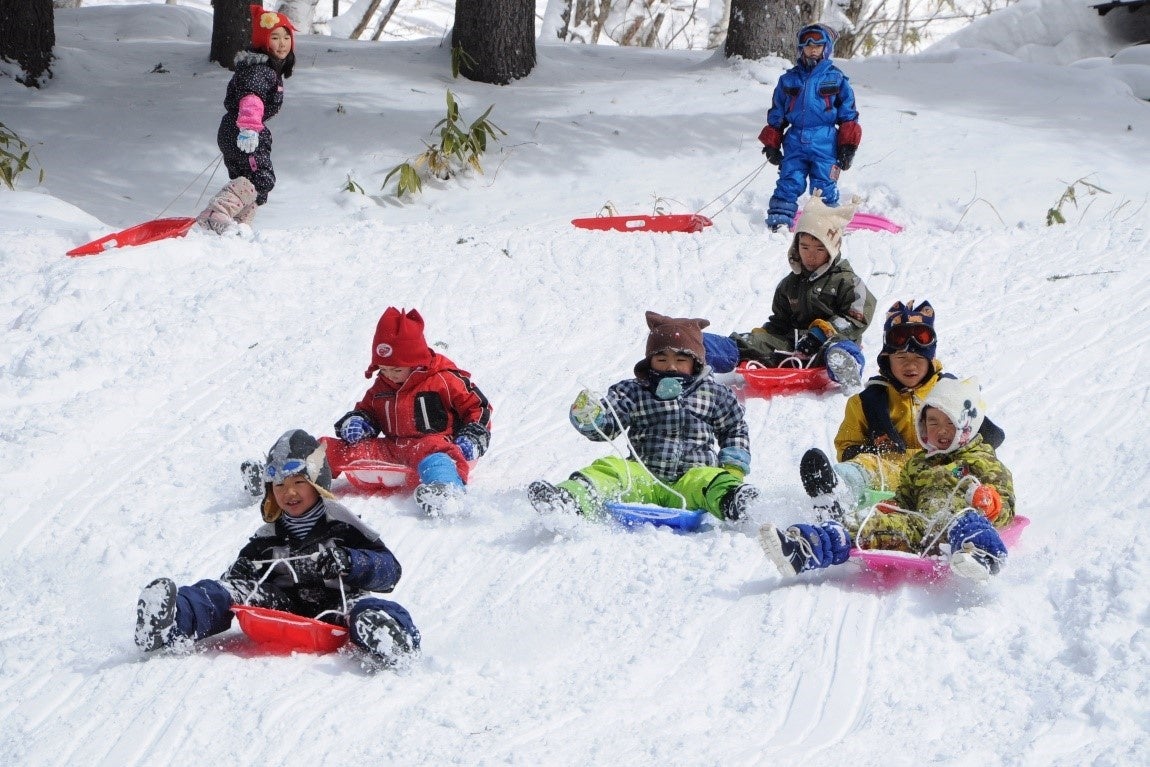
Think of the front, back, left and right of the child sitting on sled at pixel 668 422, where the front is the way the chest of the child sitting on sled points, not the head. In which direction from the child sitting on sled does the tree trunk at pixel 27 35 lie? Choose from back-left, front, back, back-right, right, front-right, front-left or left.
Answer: back-right

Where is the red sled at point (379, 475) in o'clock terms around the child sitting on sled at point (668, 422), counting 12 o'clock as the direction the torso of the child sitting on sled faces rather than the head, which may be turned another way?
The red sled is roughly at 3 o'clock from the child sitting on sled.

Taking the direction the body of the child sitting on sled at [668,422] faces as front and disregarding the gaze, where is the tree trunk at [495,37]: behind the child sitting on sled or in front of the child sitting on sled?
behind

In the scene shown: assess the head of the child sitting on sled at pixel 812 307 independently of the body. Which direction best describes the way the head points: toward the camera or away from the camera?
toward the camera

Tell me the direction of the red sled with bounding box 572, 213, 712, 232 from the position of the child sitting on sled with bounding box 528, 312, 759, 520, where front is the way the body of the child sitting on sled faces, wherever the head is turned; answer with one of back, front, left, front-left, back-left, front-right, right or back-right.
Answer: back

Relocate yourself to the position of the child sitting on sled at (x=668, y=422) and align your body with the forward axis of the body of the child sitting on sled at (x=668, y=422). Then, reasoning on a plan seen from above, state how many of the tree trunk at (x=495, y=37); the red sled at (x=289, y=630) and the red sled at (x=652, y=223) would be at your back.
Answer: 2

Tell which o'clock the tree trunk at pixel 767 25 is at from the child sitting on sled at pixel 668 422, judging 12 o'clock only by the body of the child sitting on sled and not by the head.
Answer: The tree trunk is roughly at 6 o'clock from the child sitting on sled.

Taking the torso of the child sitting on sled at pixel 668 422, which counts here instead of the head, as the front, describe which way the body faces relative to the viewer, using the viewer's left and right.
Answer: facing the viewer

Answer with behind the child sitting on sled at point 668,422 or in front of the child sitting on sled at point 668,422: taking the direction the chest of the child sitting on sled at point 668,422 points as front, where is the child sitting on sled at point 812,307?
behind

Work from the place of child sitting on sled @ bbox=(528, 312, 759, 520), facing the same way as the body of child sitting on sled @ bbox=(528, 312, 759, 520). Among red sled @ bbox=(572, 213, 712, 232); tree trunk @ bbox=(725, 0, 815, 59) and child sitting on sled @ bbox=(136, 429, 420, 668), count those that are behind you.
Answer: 2

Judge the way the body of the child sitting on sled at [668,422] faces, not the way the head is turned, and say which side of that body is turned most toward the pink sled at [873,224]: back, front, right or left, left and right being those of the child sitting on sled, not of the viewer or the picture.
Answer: back

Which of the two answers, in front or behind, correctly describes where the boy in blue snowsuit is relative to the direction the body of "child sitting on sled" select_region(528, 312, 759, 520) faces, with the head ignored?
behind

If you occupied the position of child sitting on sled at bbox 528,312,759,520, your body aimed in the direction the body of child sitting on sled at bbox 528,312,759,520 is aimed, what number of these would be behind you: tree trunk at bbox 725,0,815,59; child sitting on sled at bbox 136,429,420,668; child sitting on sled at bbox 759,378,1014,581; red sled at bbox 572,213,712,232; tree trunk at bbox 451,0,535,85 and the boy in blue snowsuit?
4

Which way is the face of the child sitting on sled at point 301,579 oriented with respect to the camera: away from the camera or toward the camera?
toward the camera

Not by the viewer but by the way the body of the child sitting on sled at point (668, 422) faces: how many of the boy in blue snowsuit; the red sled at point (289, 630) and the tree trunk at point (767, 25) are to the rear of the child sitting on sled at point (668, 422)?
2

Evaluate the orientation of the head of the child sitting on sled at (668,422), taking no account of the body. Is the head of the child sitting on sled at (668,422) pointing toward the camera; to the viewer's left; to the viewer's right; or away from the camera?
toward the camera

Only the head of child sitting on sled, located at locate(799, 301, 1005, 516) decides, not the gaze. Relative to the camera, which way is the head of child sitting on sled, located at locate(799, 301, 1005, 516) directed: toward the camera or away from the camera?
toward the camera
